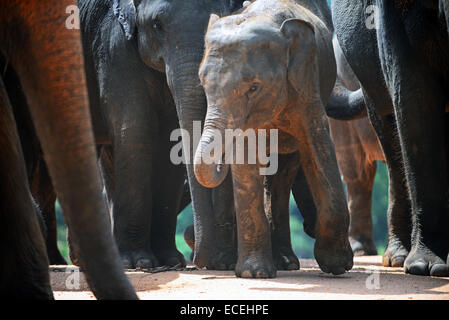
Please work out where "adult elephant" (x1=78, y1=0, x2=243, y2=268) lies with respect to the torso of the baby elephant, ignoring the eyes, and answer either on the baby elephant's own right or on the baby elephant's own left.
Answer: on the baby elephant's own right

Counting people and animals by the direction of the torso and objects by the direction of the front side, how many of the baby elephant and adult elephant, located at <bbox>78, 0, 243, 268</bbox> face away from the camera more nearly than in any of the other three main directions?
0

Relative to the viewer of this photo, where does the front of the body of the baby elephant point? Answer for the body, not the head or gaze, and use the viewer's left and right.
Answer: facing the viewer and to the left of the viewer

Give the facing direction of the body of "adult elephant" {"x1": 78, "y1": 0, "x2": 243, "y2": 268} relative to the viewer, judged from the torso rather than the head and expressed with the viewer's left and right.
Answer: facing the viewer and to the right of the viewer

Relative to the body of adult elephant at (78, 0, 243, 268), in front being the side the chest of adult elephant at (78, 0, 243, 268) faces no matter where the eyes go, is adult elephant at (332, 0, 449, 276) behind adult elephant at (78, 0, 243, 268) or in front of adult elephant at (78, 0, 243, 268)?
in front

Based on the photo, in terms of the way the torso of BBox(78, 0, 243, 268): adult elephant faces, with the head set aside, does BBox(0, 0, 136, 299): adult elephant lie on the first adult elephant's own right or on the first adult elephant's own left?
on the first adult elephant's own right

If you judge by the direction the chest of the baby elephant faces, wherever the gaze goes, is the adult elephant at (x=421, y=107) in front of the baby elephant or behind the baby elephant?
behind

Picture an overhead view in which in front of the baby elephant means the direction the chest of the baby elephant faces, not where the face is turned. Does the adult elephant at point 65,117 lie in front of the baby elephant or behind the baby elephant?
in front

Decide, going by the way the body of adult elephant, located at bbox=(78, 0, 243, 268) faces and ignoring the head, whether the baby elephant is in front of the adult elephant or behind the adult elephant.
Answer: in front
